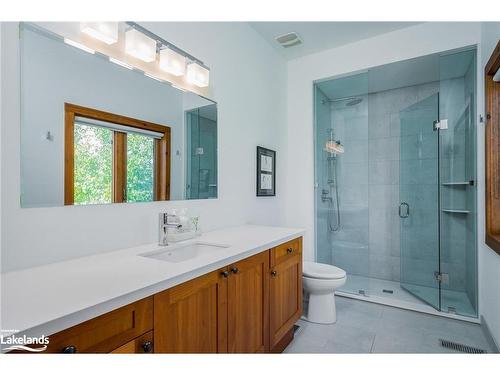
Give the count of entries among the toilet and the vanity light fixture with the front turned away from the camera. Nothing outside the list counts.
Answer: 0
